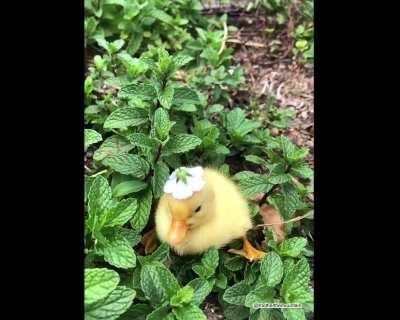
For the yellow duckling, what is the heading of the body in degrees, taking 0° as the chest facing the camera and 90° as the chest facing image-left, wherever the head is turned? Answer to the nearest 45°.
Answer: approximately 45°
